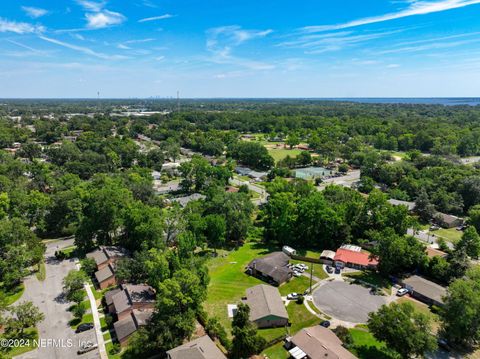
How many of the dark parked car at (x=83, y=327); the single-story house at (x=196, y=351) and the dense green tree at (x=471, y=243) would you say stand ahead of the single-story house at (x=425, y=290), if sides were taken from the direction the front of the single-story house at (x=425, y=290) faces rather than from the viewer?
2

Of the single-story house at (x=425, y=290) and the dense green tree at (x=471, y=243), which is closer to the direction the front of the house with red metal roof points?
the single-story house

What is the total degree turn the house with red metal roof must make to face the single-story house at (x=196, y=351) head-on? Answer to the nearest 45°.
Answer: approximately 45° to its right

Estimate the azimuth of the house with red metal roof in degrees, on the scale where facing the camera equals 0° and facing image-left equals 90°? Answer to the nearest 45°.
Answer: approximately 0°

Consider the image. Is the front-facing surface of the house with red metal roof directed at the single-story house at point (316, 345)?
yes

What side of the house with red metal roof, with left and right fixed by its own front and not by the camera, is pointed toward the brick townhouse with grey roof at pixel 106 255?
right

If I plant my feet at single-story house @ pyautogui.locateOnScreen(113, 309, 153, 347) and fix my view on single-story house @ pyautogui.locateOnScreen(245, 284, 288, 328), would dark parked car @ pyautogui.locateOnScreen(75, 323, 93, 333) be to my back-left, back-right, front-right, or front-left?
back-left

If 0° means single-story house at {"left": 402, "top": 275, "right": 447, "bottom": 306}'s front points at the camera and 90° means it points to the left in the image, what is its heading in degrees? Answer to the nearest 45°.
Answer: approximately 45°

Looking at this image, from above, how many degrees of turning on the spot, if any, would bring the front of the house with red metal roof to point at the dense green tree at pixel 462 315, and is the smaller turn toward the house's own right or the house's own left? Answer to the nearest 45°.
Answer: approximately 45° to the house's own left
